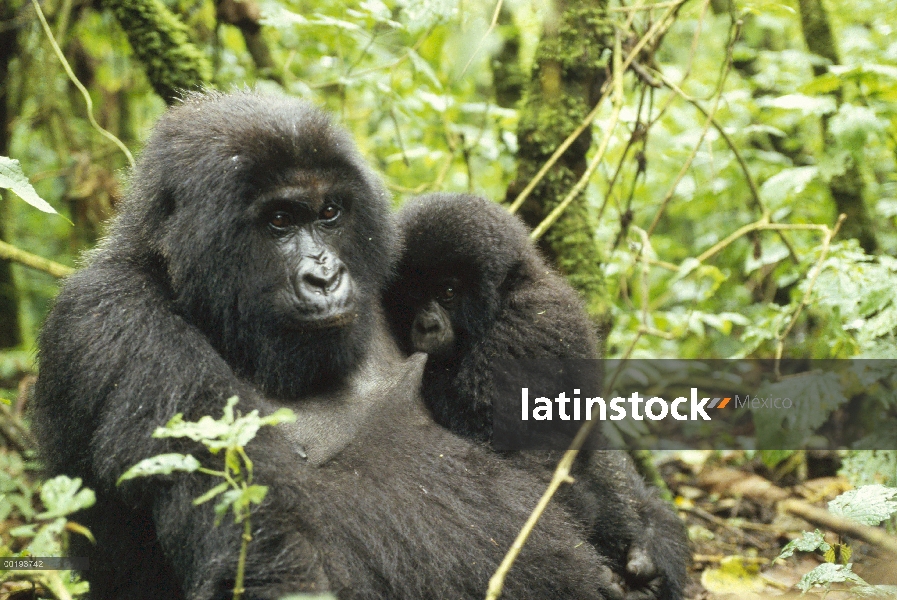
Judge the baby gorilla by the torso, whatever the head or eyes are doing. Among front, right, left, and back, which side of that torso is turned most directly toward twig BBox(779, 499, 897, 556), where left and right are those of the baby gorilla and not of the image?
back

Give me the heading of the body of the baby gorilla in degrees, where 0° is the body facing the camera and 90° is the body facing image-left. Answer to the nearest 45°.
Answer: approximately 45°

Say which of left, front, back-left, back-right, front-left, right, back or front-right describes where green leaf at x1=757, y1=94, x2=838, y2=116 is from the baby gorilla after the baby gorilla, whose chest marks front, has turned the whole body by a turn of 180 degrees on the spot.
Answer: front

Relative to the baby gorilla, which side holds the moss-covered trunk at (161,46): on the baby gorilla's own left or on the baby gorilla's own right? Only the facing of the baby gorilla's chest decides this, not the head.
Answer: on the baby gorilla's own right

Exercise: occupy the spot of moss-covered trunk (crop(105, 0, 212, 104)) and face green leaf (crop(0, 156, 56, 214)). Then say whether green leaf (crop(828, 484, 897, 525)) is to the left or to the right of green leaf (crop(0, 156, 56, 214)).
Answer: left

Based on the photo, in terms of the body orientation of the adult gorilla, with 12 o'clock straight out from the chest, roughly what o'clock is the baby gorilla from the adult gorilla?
The baby gorilla is roughly at 9 o'clock from the adult gorilla.

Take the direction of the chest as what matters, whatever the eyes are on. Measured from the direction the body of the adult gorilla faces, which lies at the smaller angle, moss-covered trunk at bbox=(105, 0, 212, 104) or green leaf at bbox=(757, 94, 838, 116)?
the green leaf
